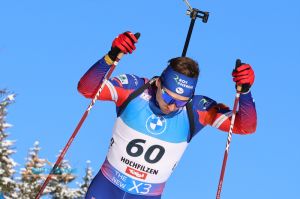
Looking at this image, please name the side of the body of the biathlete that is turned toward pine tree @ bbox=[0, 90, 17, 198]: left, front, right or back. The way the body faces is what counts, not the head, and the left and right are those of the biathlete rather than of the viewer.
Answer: back

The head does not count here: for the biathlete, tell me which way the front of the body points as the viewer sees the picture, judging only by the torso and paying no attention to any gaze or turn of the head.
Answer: toward the camera

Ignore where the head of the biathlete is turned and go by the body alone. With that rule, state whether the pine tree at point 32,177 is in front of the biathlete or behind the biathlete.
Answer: behind
